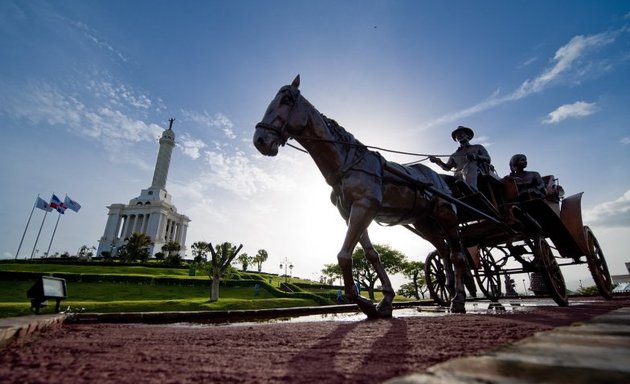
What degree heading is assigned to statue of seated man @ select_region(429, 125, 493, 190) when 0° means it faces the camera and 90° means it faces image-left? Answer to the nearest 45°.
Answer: approximately 45°

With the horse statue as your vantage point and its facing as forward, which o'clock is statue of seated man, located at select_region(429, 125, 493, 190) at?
The statue of seated man is roughly at 6 o'clock from the horse statue.

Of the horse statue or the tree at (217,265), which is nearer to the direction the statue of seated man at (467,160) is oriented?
the horse statue

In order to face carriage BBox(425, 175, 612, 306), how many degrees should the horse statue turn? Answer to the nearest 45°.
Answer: approximately 180°

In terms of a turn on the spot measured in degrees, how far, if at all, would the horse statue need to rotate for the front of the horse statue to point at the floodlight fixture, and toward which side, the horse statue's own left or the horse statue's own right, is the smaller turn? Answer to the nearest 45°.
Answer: approximately 45° to the horse statue's own right
